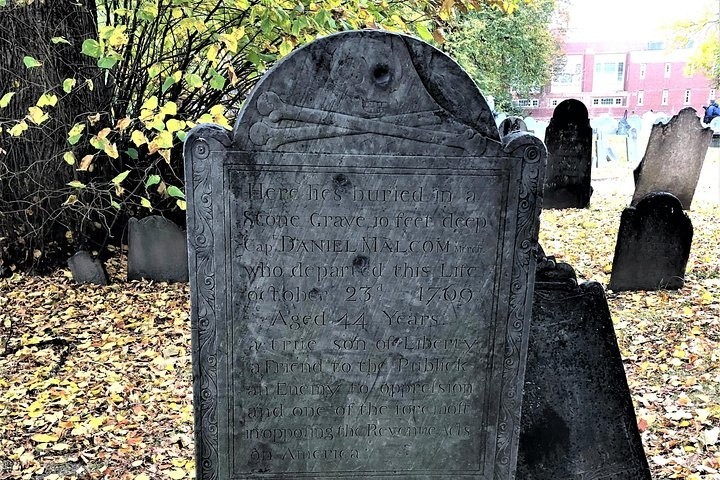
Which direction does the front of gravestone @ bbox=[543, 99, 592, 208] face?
toward the camera

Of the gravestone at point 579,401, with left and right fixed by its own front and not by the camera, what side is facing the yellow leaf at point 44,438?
right

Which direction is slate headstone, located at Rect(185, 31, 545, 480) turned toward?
toward the camera

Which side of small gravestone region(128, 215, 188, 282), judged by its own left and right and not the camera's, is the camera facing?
front

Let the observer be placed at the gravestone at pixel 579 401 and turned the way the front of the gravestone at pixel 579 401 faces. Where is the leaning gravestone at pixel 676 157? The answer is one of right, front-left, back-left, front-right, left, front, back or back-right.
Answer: back

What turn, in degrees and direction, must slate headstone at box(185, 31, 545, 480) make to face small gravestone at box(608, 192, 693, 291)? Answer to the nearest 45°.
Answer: approximately 135° to its left

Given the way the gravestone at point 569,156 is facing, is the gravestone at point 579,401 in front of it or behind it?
in front

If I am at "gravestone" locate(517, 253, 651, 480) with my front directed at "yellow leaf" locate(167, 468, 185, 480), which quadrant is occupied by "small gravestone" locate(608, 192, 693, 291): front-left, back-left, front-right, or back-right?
back-right

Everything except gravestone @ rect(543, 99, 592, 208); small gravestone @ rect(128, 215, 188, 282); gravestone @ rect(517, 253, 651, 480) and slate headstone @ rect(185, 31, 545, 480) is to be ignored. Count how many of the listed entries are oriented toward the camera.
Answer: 4
